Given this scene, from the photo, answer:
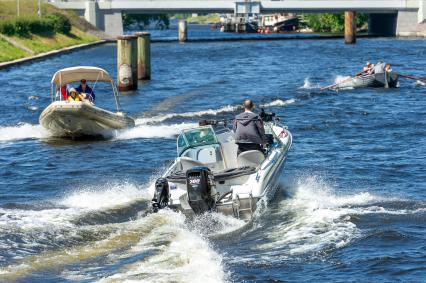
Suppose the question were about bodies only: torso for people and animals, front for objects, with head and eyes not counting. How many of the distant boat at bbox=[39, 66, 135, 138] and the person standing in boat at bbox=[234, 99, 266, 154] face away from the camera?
1

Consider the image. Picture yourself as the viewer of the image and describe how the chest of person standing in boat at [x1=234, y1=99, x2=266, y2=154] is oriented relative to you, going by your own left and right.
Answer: facing away from the viewer

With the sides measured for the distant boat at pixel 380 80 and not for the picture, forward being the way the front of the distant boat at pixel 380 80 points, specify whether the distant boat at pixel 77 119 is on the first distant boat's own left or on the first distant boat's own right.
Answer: on the first distant boat's own left

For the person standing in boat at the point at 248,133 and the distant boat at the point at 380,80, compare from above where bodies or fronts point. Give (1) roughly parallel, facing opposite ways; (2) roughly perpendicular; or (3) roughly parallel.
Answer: roughly perpendicular

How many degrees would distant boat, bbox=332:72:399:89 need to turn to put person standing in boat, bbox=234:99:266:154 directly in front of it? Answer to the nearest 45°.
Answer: approximately 90° to its left

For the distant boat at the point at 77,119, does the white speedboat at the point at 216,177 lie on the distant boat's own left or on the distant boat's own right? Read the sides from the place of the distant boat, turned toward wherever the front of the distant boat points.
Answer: on the distant boat's own left

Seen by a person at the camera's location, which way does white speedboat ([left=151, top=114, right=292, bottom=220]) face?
facing away from the viewer and to the right of the viewer

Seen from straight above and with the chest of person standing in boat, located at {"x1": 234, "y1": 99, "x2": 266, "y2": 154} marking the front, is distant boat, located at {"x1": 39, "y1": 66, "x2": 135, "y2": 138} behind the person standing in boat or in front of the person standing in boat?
in front

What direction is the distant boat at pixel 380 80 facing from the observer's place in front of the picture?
facing to the left of the viewer
